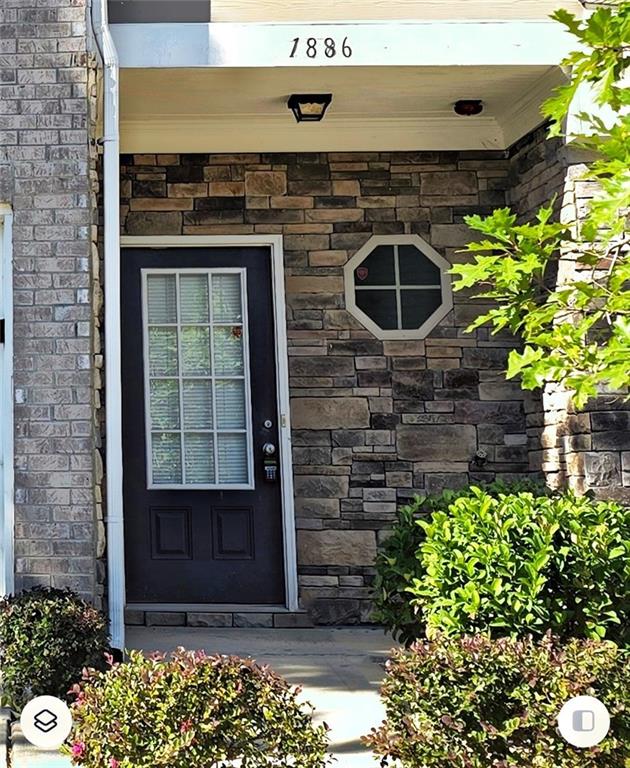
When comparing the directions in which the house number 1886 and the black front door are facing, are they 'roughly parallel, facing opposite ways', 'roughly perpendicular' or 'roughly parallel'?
roughly parallel

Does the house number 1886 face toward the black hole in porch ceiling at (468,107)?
no

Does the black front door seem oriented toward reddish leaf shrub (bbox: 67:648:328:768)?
yes

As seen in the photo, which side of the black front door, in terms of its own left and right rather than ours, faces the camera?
front

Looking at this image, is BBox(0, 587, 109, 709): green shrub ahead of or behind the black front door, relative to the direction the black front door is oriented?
ahead

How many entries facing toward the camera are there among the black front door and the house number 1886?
2

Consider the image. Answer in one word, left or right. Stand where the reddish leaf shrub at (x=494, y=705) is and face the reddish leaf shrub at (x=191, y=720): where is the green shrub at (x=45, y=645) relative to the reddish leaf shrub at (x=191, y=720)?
right

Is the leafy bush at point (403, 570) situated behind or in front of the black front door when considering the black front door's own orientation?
in front

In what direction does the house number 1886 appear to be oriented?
toward the camera
